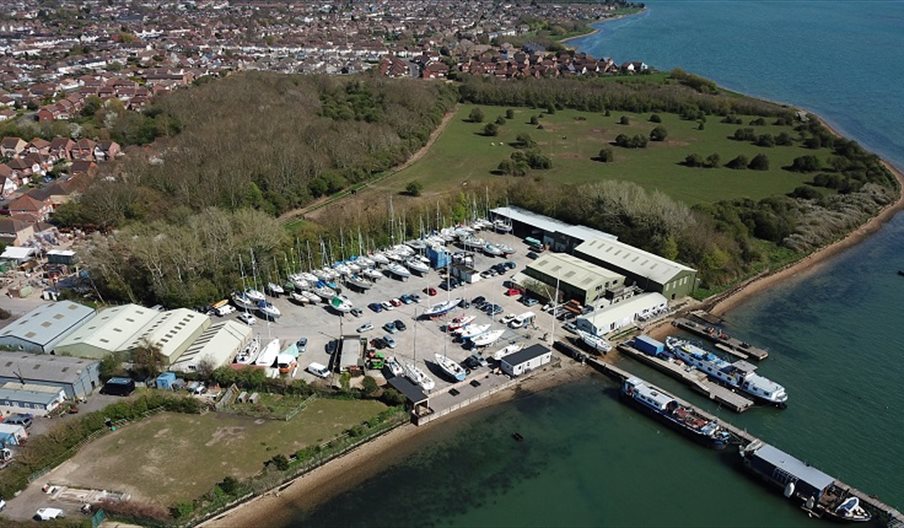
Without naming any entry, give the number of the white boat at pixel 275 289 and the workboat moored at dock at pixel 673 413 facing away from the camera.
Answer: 0

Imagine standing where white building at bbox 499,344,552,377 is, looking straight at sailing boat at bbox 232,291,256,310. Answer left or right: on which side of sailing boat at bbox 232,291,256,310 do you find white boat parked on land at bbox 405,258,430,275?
right

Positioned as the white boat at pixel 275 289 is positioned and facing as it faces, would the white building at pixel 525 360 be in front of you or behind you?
in front

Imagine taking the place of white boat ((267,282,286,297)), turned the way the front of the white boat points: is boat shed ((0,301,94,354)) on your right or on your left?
on your right

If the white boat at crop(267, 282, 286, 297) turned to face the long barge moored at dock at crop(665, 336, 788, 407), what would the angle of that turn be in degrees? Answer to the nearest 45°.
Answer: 0° — it already faces it

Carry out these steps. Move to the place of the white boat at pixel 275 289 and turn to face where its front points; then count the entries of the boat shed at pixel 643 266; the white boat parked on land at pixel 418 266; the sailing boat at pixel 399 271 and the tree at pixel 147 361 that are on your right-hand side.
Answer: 1

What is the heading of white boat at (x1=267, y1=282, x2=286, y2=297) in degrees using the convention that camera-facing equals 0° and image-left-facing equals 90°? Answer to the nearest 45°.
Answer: approximately 315°

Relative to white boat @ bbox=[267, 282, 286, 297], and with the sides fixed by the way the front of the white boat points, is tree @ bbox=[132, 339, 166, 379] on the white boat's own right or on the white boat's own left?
on the white boat's own right

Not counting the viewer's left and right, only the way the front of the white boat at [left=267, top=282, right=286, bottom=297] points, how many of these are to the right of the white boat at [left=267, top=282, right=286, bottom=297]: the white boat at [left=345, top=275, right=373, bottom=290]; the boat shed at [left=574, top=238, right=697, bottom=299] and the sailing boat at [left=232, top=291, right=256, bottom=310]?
1
